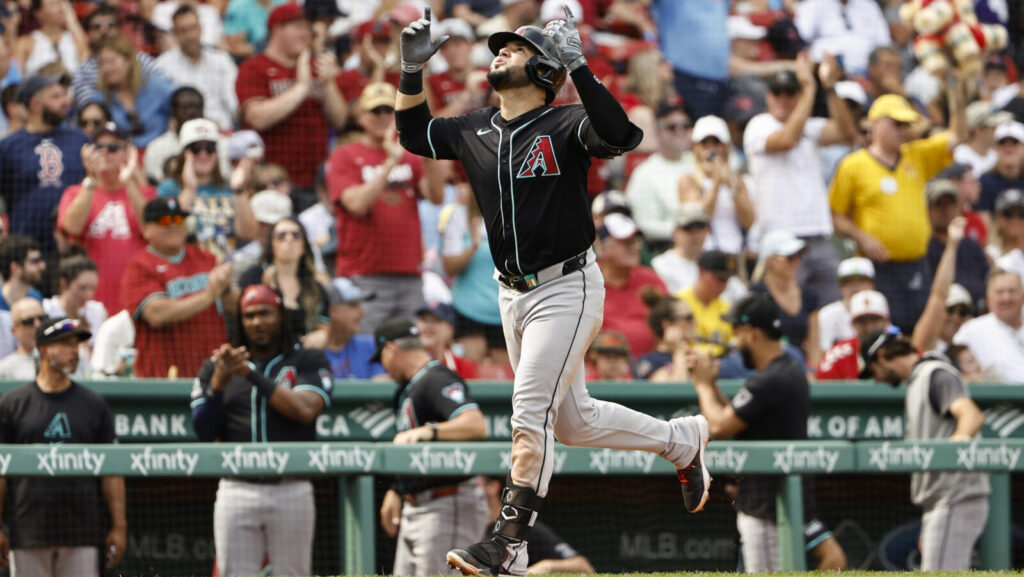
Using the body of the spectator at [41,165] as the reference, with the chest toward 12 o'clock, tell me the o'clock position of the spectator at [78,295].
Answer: the spectator at [78,295] is roughly at 1 o'clock from the spectator at [41,165].

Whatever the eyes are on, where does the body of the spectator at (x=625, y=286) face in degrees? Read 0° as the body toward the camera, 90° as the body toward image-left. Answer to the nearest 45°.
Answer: approximately 0°

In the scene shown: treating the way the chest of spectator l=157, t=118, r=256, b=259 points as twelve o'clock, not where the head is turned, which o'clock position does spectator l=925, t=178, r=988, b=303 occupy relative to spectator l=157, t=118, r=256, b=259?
spectator l=925, t=178, r=988, b=303 is roughly at 9 o'clock from spectator l=157, t=118, r=256, b=259.

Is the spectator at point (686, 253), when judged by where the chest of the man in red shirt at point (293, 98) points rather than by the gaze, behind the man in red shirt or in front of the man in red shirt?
in front

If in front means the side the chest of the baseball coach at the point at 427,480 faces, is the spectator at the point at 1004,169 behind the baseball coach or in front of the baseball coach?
behind

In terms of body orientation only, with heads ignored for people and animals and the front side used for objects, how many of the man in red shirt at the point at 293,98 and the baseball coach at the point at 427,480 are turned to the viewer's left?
1

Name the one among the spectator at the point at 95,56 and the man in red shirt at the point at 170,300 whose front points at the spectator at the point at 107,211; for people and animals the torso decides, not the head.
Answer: the spectator at the point at 95,56

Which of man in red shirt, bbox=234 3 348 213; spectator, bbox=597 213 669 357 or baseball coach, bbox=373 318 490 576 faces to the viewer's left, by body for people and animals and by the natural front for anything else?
the baseball coach

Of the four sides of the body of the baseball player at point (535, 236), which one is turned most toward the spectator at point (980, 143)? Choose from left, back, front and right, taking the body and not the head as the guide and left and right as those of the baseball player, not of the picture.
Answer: back

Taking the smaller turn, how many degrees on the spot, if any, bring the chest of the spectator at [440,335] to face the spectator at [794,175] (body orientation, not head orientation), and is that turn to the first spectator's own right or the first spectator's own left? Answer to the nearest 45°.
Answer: approximately 180°

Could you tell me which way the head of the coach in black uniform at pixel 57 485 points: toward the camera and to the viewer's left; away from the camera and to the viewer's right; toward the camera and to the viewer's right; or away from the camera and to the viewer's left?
toward the camera and to the viewer's right

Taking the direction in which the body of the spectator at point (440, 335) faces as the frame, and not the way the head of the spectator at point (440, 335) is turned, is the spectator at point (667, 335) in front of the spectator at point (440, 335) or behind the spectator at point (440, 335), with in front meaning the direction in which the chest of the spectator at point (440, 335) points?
behind

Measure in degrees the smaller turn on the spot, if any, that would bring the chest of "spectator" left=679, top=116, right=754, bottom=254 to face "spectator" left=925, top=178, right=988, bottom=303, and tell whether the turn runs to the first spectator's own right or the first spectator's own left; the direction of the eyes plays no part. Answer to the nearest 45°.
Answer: approximately 90° to the first spectator's own left
